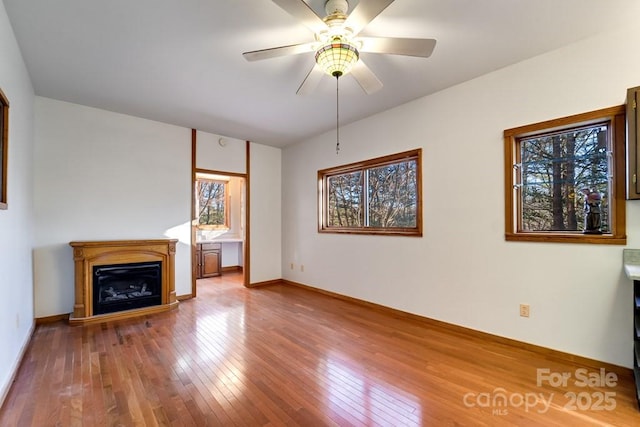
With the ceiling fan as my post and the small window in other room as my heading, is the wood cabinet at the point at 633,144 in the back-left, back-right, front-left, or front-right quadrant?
back-right

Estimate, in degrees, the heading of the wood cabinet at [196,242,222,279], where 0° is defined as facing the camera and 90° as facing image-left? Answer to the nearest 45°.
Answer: approximately 0°

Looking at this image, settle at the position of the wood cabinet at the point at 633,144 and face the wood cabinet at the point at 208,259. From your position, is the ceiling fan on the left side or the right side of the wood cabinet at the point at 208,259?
left

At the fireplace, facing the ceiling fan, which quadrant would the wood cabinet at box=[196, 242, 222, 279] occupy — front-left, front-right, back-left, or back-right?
back-left

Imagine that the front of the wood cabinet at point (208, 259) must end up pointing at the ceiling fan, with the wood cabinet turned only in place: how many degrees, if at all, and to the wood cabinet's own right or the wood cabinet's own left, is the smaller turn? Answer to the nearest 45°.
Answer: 0° — it already faces it

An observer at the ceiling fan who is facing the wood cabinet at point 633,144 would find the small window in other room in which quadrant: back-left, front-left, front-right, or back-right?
back-left

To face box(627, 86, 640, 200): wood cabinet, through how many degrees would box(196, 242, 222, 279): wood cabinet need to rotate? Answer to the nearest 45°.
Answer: approximately 45° to its left

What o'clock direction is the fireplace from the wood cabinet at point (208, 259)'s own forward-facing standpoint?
The fireplace is roughly at 1 o'clock from the wood cabinet.
